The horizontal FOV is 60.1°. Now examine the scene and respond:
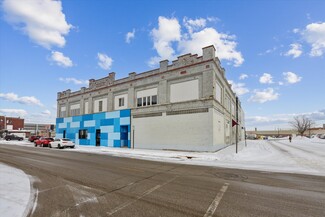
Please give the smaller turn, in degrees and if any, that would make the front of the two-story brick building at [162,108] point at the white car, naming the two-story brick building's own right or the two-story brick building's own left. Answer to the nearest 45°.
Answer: approximately 45° to the two-story brick building's own right

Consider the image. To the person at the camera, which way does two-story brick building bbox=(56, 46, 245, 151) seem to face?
facing the viewer and to the left of the viewer
